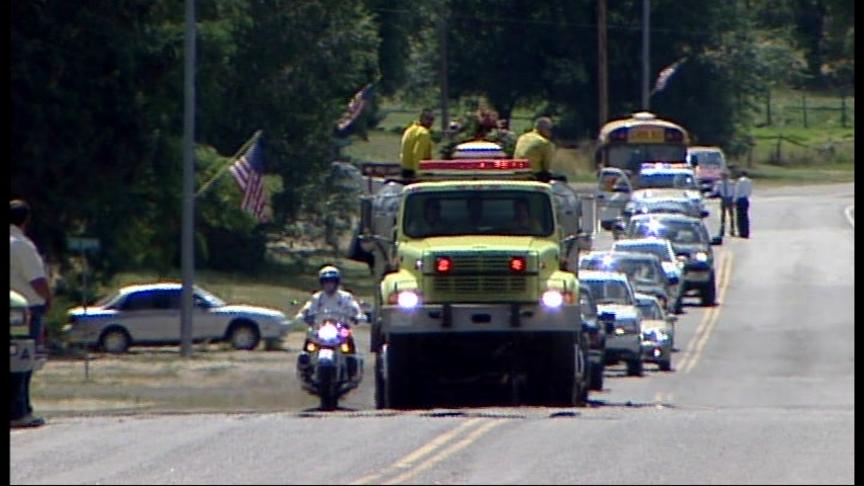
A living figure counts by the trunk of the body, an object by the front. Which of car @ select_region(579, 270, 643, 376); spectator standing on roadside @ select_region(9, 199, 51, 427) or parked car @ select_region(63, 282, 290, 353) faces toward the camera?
car @ select_region(579, 270, 643, 376)

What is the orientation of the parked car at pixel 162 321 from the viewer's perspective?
to the viewer's right

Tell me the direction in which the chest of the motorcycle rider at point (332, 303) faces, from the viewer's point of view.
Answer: toward the camera

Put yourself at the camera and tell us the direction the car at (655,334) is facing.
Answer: facing the viewer

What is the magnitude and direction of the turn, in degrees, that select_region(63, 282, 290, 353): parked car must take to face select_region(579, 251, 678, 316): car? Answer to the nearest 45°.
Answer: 0° — it already faces it

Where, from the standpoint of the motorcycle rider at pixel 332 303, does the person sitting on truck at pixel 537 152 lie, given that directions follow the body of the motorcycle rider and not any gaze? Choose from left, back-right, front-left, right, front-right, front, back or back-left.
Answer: left

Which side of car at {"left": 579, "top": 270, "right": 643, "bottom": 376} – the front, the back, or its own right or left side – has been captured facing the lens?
front
